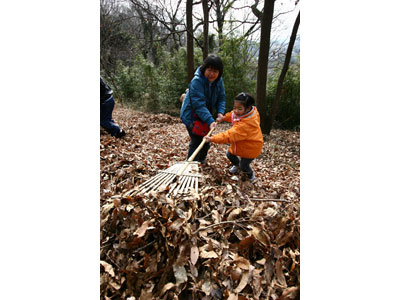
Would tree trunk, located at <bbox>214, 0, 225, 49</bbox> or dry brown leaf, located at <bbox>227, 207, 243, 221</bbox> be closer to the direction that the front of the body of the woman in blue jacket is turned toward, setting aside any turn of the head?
the dry brown leaf

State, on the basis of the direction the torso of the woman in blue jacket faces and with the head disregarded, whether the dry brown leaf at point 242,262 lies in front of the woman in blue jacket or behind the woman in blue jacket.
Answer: in front

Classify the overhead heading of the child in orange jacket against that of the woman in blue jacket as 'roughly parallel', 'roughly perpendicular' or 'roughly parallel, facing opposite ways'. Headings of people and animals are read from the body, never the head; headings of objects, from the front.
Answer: roughly perpendicular

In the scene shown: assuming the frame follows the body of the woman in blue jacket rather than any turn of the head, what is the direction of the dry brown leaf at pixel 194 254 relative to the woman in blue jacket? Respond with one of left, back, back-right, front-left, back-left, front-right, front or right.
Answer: front-right

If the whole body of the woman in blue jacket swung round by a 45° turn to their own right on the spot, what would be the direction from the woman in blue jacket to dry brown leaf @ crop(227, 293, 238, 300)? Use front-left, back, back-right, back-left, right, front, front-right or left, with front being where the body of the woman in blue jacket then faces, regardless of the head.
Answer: front

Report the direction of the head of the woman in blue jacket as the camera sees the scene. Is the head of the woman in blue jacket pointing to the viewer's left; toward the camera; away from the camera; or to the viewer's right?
toward the camera

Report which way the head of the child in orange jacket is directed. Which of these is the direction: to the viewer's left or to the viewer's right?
to the viewer's left

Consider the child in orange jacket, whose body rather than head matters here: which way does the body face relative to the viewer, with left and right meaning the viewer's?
facing the viewer and to the left of the viewer

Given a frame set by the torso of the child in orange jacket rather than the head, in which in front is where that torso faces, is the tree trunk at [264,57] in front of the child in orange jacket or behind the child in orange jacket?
behind
